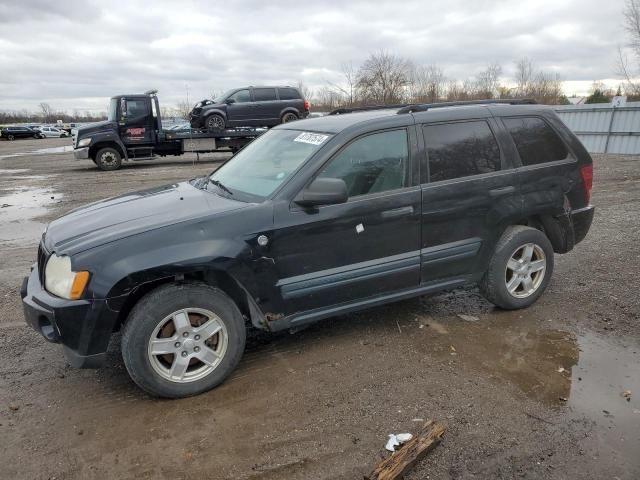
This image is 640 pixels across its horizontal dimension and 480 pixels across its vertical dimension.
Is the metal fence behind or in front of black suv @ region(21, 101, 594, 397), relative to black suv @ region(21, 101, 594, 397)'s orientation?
behind

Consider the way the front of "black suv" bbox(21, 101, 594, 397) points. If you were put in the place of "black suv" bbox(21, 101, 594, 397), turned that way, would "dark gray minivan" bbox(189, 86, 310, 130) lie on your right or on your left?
on your right

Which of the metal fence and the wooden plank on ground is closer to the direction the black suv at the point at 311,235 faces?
the wooden plank on ground

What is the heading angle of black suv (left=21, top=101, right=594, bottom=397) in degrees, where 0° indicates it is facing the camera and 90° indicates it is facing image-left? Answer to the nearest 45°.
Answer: approximately 45°

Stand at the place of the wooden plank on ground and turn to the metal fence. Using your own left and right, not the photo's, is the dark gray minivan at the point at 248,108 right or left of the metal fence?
left

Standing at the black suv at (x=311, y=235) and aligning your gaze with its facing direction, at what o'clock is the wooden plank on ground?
The wooden plank on ground is roughly at 10 o'clock from the black suv.
